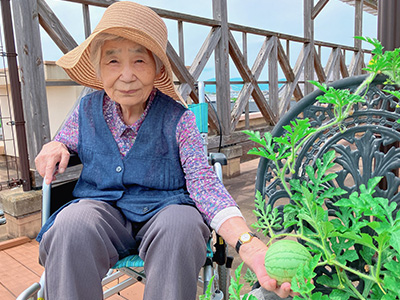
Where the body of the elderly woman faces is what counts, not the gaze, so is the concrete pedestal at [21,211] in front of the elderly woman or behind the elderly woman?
behind

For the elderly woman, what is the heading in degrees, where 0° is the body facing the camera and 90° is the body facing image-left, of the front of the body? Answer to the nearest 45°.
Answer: approximately 0°

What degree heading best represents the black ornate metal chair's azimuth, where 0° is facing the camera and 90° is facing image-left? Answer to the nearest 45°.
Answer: approximately 45°

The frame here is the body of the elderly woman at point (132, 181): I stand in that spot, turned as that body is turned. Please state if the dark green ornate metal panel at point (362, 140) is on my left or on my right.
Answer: on my left

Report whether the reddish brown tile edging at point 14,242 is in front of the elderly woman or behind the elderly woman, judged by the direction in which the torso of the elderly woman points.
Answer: behind
